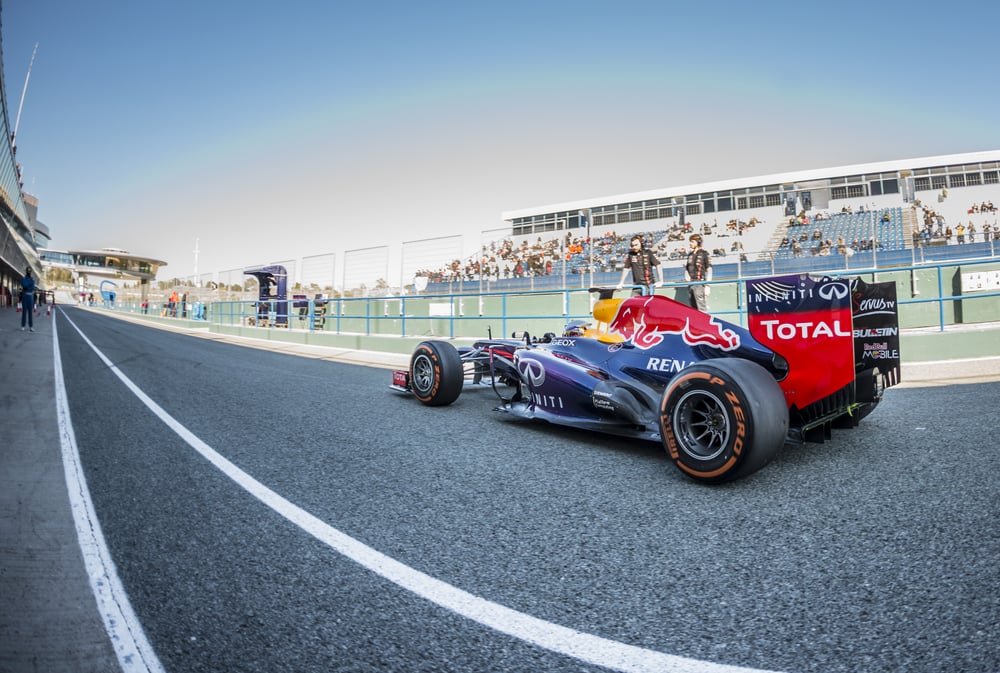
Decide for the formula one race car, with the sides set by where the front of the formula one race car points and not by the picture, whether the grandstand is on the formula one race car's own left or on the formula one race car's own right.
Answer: on the formula one race car's own right

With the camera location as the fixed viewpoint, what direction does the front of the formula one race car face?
facing away from the viewer and to the left of the viewer

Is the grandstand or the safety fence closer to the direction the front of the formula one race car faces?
the safety fence

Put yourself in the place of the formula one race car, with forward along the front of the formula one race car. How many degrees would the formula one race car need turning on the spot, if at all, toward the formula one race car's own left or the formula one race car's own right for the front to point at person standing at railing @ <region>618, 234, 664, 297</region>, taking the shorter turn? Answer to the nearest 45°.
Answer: approximately 45° to the formula one race car's own right
